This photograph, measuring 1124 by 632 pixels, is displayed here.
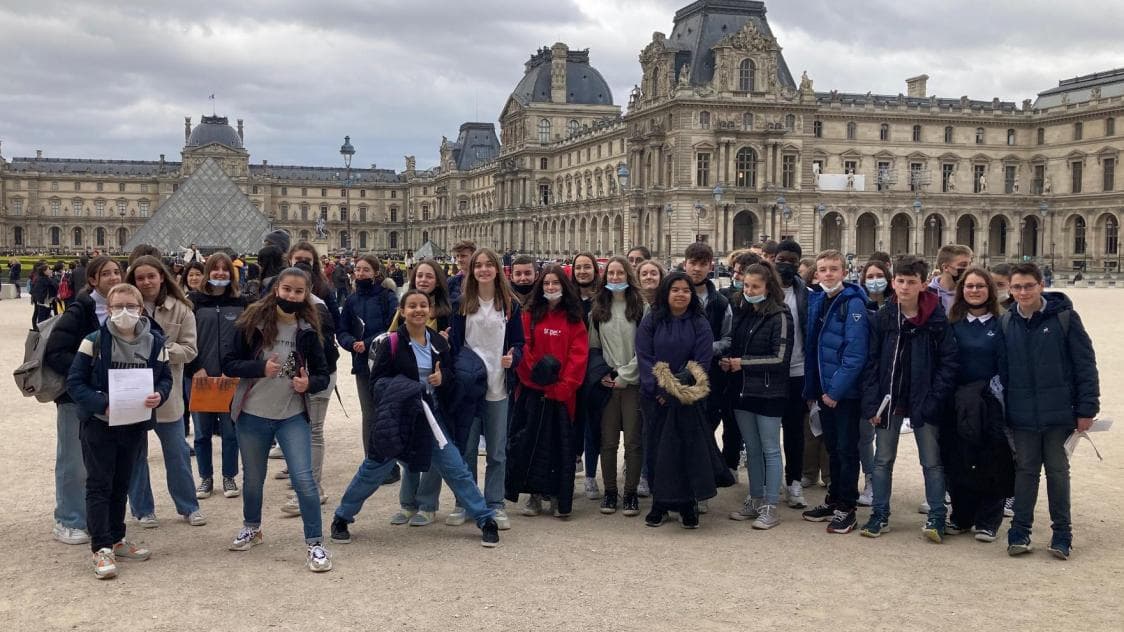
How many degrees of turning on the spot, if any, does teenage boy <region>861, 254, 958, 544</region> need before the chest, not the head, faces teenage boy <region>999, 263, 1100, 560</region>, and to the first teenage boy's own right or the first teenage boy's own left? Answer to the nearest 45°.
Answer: approximately 90° to the first teenage boy's own left

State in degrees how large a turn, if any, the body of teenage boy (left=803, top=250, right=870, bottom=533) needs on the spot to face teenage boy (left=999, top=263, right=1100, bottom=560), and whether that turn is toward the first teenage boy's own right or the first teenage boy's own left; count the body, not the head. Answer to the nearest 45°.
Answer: approximately 135° to the first teenage boy's own left

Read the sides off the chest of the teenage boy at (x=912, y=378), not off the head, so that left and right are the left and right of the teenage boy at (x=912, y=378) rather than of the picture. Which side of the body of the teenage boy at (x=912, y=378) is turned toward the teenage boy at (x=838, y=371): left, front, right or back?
right

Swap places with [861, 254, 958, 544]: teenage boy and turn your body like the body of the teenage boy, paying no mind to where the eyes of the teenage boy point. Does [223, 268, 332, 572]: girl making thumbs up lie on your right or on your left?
on your right

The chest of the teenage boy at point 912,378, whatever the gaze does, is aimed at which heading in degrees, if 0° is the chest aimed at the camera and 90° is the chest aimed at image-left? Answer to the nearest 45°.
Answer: approximately 0°

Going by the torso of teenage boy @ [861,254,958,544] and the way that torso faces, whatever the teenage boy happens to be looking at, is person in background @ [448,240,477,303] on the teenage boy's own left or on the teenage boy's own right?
on the teenage boy's own right

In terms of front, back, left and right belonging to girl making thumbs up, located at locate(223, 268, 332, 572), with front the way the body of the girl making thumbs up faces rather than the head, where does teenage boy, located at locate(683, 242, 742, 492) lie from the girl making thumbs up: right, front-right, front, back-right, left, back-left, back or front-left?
left

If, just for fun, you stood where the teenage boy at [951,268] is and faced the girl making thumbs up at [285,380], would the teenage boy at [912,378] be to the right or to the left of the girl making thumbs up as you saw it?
left

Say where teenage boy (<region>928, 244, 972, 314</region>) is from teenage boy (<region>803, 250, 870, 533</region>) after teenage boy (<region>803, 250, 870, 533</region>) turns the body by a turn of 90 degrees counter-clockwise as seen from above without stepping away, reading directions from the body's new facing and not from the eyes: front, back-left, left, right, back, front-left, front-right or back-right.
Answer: left

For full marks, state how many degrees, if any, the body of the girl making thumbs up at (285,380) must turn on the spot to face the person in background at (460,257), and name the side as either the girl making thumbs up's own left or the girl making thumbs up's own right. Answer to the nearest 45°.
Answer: approximately 135° to the girl making thumbs up's own left
